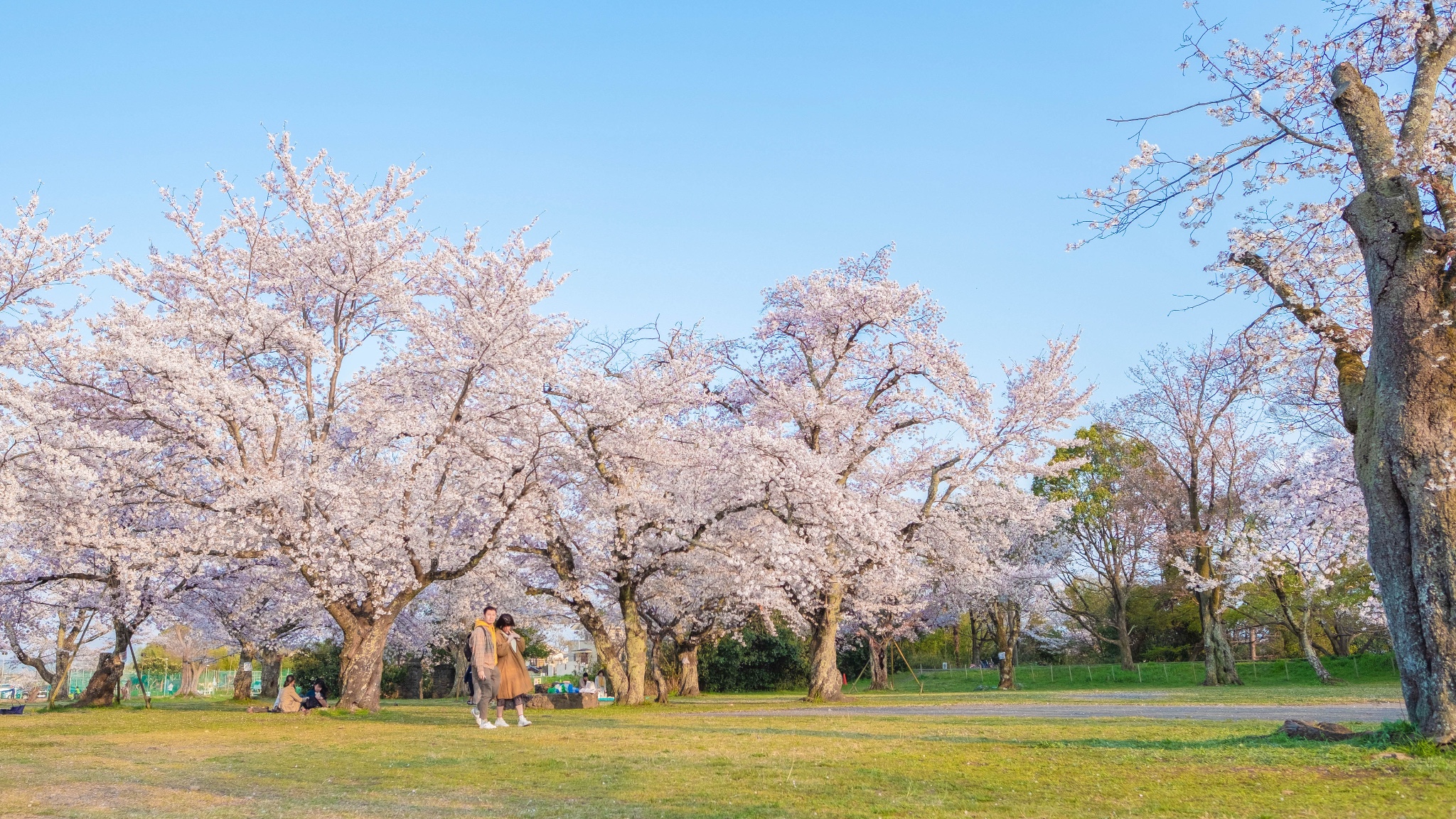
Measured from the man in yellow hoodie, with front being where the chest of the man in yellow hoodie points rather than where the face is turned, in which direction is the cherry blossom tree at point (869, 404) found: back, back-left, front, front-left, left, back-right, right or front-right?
left

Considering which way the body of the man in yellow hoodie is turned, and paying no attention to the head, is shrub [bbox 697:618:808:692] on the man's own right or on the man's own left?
on the man's own left

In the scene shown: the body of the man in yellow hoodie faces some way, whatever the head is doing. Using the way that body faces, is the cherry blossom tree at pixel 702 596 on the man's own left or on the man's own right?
on the man's own left

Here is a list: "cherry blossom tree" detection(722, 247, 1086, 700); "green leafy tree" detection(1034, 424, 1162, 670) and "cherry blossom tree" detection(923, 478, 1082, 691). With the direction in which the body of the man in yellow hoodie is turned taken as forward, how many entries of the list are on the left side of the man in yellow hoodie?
3

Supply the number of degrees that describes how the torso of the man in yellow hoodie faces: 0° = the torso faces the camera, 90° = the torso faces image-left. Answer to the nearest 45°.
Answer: approximately 315°

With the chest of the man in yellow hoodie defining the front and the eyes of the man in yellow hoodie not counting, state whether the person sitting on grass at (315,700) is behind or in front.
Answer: behind

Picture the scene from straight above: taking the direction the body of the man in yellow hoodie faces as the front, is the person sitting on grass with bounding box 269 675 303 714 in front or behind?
behind

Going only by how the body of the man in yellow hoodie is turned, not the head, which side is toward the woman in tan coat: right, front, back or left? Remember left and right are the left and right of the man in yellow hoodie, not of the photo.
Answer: left
